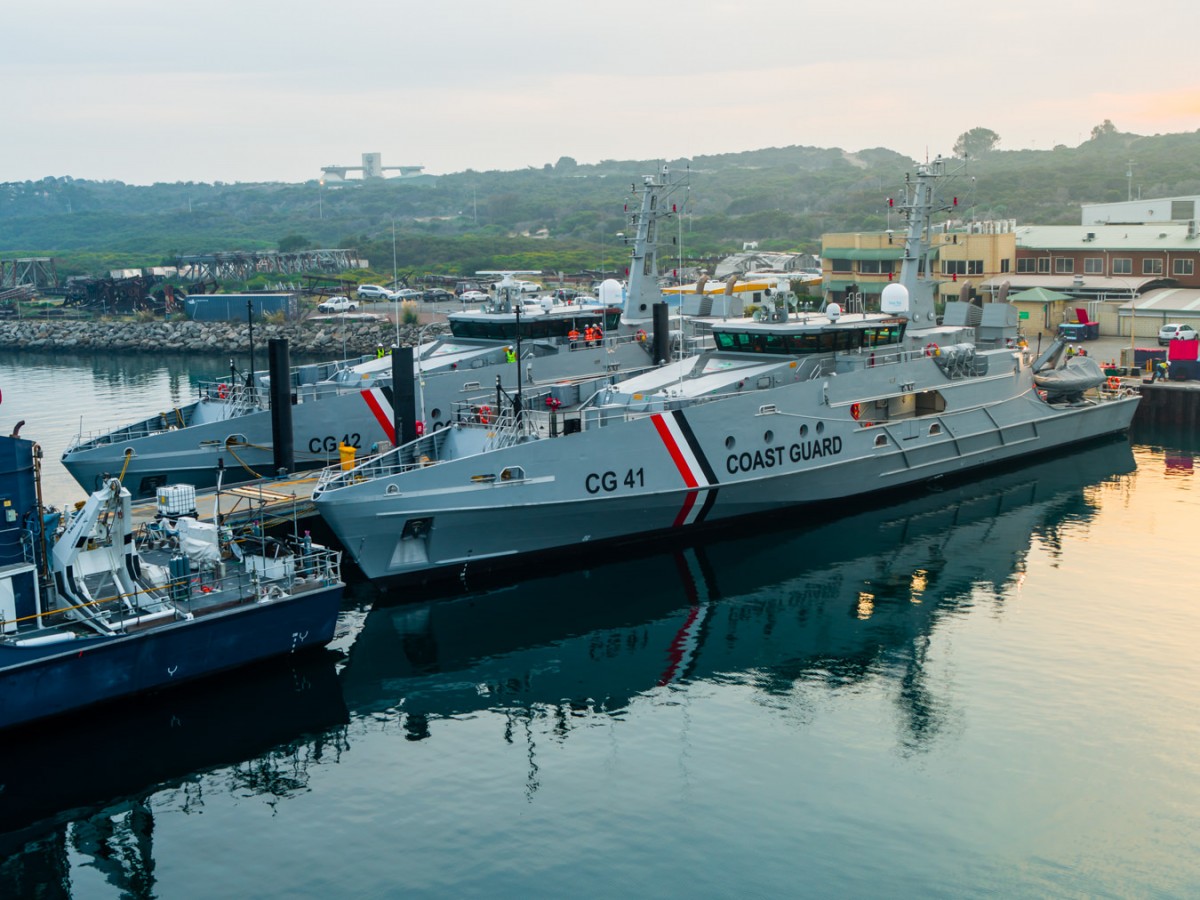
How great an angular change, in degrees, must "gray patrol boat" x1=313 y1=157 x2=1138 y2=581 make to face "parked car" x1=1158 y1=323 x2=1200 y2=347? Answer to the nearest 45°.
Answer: approximately 180°

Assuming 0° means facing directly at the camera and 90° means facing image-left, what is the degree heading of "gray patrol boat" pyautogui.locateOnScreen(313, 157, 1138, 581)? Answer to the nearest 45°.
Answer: approximately 45°

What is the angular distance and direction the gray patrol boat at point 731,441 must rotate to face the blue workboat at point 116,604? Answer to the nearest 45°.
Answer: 0° — it already faces it

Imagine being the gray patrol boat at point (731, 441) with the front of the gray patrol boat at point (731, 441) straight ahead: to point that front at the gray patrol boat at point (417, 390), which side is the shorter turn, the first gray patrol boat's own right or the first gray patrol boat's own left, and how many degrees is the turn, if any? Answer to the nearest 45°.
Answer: approximately 90° to the first gray patrol boat's own right

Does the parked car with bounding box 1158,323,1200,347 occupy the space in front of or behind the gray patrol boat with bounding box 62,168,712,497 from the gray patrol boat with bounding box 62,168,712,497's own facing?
behind

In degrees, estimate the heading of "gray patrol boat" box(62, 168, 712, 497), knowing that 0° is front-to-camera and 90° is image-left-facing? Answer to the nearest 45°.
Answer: approximately 45°

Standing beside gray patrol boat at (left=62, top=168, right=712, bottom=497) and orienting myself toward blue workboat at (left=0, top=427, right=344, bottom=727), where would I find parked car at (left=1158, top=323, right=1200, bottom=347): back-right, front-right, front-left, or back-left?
back-left

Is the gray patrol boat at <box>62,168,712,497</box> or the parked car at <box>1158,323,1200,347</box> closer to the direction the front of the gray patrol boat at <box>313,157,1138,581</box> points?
the gray patrol boat

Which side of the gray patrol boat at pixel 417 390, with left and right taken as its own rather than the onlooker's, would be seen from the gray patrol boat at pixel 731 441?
left

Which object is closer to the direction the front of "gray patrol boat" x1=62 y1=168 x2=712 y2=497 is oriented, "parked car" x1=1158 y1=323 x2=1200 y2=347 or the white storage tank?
the white storage tank
